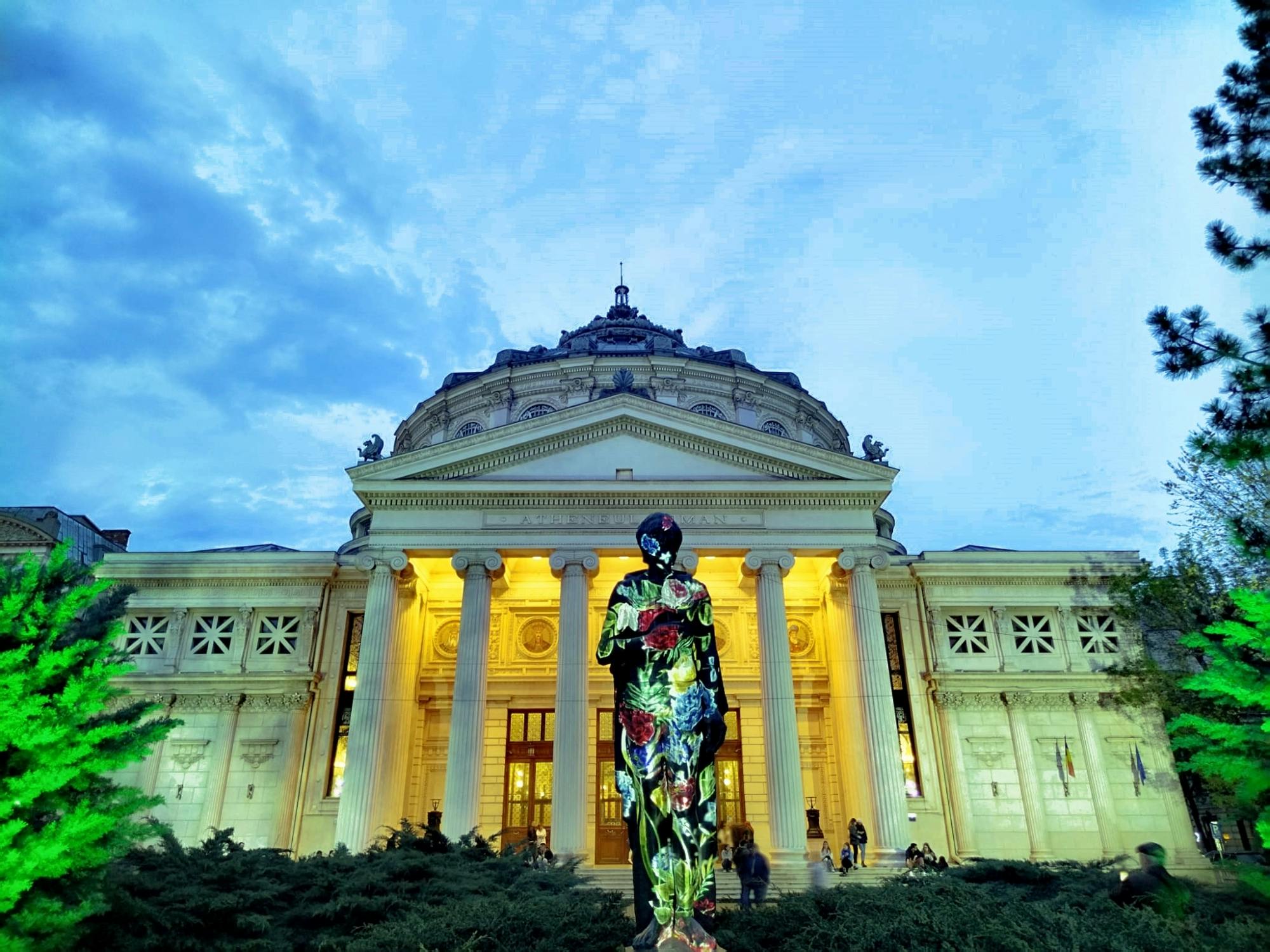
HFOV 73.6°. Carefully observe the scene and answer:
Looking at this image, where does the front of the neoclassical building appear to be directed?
toward the camera

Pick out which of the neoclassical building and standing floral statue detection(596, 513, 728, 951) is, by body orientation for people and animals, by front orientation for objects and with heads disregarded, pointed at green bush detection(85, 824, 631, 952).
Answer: the neoclassical building

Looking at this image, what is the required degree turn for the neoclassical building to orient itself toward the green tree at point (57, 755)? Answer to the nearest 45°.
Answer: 0° — it already faces it

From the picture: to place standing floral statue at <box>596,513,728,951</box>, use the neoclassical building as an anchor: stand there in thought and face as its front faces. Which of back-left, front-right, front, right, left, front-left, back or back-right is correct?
front

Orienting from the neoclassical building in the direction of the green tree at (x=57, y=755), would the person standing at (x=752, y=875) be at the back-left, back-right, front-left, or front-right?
front-left

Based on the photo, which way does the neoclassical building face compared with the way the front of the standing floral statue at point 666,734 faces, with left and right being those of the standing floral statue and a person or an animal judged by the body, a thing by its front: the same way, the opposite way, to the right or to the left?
the same way

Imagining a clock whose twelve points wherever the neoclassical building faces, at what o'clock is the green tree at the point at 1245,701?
The green tree is roughly at 11 o'clock from the neoclassical building.

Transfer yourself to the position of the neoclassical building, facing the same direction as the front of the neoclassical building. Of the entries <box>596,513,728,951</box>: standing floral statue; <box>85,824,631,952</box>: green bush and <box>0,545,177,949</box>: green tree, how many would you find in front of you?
3

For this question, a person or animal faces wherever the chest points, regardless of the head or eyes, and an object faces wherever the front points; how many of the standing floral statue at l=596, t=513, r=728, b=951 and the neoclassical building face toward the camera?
2

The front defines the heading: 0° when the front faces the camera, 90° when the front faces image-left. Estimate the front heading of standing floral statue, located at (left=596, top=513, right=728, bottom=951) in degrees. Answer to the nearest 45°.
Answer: approximately 0°

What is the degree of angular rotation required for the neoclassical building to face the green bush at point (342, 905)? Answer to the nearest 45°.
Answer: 0° — it already faces it

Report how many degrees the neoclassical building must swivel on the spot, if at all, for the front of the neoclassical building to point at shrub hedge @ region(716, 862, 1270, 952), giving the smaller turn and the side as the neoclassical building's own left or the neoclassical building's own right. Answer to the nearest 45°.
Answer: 0° — it already faces it

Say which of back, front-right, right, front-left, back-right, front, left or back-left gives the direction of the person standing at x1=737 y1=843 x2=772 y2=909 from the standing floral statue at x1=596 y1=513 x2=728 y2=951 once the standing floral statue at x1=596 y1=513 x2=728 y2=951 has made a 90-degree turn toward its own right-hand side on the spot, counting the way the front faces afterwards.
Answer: right
